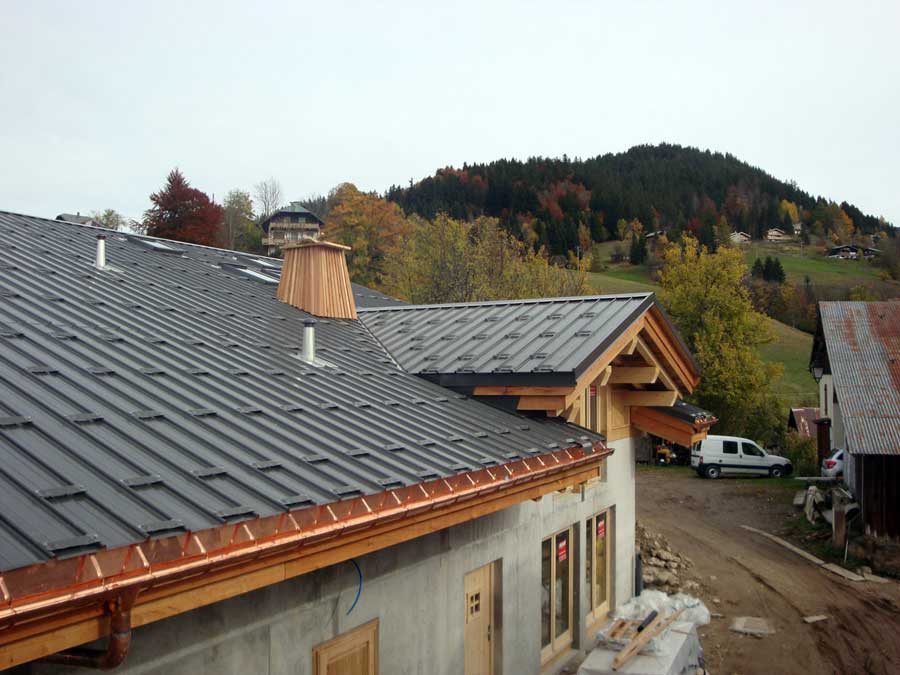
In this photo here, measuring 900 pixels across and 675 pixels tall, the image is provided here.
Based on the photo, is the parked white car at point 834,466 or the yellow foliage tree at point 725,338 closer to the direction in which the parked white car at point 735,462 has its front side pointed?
the parked white car

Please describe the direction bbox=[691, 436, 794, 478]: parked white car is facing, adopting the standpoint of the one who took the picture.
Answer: facing to the right of the viewer

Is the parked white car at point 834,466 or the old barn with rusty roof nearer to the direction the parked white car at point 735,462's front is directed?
the parked white car

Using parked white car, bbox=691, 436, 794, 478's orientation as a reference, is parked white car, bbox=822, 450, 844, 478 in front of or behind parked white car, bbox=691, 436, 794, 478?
in front

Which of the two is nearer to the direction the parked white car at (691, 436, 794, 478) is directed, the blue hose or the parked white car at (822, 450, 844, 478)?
the parked white car

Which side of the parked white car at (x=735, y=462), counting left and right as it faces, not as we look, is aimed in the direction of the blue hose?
right

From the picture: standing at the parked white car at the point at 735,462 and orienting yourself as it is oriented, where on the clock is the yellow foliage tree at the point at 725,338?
The yellow foliage tree is roughly at 9 o'clock from the parked white car.

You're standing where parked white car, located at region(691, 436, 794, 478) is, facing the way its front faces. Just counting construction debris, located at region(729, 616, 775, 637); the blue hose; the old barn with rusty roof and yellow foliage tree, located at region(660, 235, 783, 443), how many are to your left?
1
